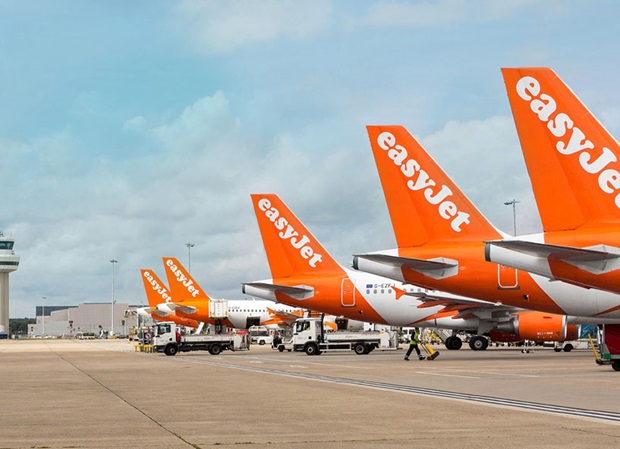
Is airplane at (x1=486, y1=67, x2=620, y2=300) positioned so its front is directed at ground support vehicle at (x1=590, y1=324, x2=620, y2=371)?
no

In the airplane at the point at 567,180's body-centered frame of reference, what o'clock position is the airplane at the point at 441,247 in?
the airplane at the point at 441,247 is roughly at 8 o'clock from the airplane at the point at 567,180.

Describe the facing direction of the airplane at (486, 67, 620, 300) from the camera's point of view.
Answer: facing to the right of the viewer

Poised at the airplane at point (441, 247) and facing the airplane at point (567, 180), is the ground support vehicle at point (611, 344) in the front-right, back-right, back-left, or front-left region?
front-left
